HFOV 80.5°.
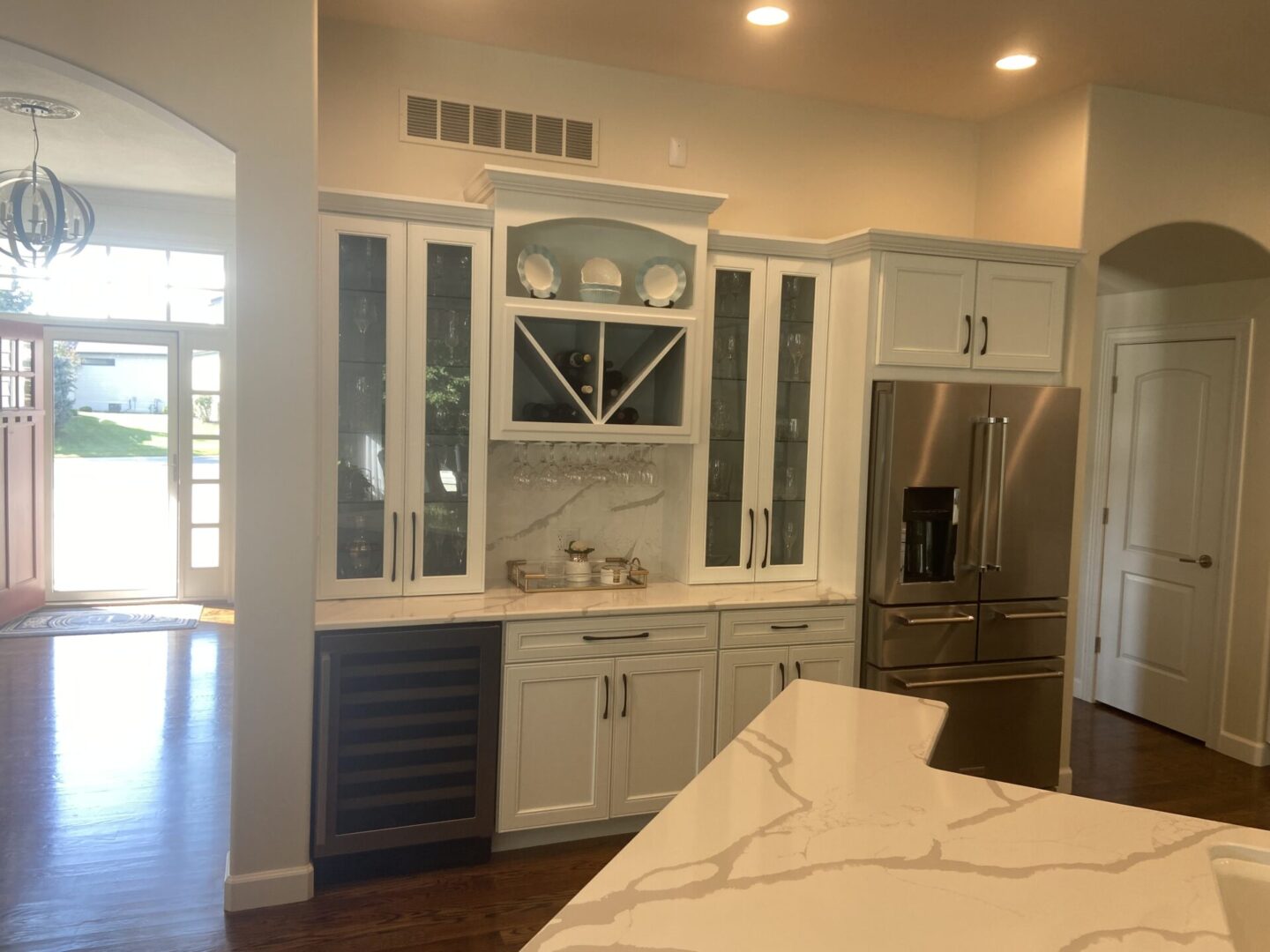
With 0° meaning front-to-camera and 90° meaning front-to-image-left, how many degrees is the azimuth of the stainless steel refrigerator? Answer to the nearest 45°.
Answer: approximately 315°

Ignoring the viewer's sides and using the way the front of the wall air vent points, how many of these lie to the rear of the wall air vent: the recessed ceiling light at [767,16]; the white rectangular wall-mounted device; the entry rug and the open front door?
2

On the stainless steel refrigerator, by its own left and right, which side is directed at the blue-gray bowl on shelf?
right

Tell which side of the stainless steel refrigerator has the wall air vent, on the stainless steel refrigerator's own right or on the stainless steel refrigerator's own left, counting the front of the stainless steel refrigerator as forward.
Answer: on the stainless steel refrigerator's own right

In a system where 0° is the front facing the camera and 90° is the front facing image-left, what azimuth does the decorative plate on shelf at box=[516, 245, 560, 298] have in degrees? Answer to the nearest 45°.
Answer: approximately 315°

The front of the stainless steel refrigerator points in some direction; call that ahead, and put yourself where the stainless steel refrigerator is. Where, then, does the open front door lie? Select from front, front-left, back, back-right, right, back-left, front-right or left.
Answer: back-right
